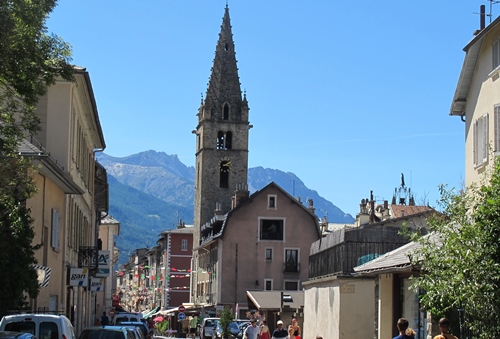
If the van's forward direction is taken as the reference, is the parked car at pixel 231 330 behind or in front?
in front

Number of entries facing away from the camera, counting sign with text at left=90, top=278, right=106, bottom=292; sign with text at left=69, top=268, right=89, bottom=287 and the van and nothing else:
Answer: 1

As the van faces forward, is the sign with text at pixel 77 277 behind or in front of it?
in front

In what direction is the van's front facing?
away from the camera

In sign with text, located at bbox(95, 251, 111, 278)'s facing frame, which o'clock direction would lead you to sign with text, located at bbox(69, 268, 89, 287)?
sign with text, located at bbox(69, 268, 89, 287) is roughly at 12 o'clock from sign with text, located at bbox(95, 251, 111, 278).

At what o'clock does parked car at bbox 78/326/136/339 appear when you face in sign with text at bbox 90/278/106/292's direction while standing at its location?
The parked car is roughly at 12 o'clock from the sign with text.

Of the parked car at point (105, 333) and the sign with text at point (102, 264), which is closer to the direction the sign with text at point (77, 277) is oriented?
the parked car
